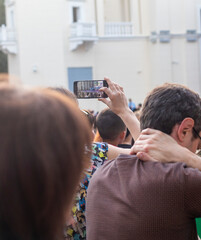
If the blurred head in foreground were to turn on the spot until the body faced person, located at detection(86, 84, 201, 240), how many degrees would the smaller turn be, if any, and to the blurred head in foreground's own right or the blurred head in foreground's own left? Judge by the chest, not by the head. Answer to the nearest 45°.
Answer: approximately 45° to the blurred head in foreground's own right

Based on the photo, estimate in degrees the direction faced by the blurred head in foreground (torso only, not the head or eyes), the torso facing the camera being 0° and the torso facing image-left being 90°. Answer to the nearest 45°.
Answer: approximately 180°

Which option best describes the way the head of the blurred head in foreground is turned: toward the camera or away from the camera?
away from the camera
